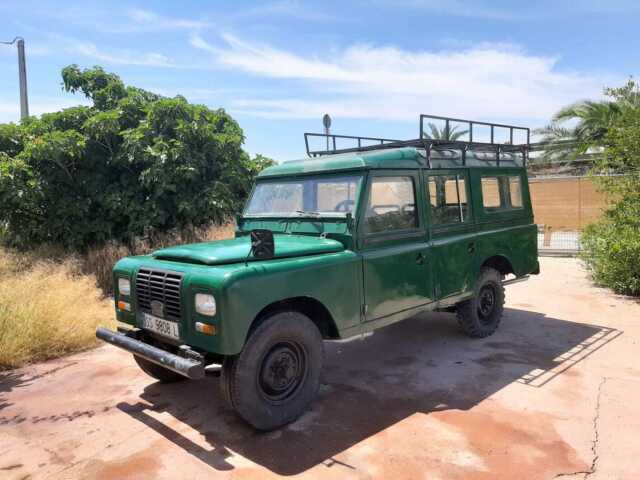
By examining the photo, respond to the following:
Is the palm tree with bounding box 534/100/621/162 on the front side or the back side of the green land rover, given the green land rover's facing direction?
on the back side

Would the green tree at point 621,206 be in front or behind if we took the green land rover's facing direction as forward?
behind

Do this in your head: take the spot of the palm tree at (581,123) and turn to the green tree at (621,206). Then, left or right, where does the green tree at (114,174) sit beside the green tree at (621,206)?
right

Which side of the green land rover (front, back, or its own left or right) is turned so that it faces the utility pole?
right

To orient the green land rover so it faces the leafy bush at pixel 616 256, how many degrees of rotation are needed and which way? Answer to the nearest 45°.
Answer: approximately 180°

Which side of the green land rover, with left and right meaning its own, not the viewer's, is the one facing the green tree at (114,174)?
right

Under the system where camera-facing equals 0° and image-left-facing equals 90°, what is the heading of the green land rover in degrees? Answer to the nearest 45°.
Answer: approximately 45°
